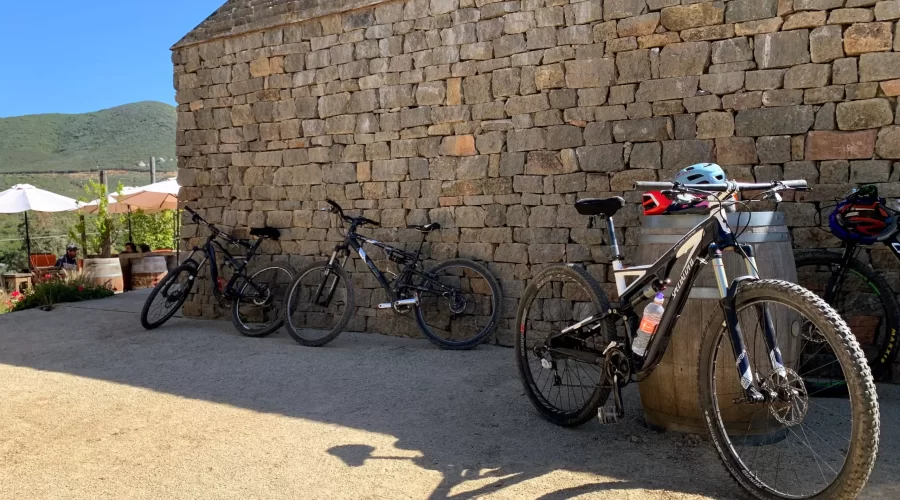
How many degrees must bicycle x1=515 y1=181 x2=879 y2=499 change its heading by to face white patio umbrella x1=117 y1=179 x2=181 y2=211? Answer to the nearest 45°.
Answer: approximately 180°

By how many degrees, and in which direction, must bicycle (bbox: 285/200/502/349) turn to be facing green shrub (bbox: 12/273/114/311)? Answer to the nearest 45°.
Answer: approximately 45° to its right

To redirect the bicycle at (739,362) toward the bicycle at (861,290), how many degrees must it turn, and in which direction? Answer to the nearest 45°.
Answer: approximately 90° to its left

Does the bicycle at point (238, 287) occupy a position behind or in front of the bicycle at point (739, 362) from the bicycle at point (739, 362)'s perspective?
behind

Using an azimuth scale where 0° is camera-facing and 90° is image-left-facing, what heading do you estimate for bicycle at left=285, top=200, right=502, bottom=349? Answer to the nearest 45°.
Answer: approximately 90°

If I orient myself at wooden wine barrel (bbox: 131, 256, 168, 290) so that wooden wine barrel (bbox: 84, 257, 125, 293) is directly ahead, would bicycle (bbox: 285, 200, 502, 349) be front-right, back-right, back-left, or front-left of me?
back-left

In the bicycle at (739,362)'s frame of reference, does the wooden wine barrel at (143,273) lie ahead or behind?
behind

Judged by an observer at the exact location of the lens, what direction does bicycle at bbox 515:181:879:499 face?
facing the viewer and to the right of the viewer

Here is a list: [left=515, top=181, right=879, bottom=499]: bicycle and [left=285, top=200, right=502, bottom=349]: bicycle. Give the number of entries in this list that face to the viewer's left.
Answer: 1

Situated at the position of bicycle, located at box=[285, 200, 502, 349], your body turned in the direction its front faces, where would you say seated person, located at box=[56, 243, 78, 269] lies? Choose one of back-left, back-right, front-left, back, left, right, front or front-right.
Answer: front-right

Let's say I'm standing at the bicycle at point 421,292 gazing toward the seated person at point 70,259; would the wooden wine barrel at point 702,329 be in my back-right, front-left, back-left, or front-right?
back-left

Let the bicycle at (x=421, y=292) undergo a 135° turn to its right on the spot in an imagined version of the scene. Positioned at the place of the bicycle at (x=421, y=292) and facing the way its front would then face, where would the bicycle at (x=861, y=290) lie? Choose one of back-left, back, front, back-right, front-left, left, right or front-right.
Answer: right

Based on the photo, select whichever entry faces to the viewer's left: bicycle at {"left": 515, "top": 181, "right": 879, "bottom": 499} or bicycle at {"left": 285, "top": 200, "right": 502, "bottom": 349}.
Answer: bicycle at {"left": 285, "top": 200, "right": 502, "bottom": 349}

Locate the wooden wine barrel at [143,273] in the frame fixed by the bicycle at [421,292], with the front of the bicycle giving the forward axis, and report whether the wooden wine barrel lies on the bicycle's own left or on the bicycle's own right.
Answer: on the bicycle's own right

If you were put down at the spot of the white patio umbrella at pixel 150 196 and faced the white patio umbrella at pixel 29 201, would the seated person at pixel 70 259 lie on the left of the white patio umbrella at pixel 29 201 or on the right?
left

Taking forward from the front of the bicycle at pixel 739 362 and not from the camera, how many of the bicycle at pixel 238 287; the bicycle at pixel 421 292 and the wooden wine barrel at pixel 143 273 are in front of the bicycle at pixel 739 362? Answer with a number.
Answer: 0
